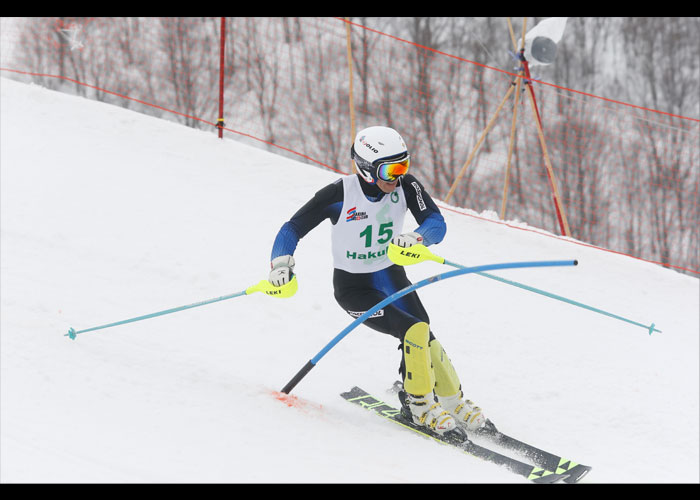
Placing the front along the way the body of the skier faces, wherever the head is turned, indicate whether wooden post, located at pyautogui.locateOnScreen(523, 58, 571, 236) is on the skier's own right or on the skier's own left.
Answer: on the skier's own left

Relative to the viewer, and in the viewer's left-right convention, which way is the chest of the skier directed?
facing the viewer and to the right of the viewer

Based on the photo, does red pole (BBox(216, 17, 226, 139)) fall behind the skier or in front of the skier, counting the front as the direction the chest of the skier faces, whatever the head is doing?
behind
